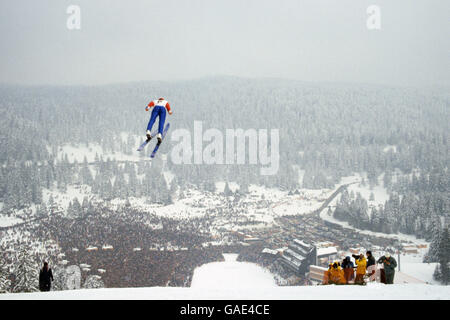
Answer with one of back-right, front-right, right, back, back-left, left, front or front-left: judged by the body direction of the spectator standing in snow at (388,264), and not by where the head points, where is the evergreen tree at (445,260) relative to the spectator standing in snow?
back-right
